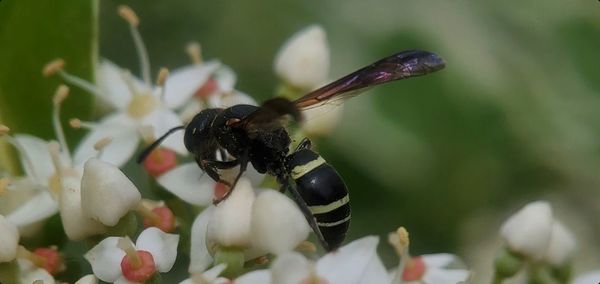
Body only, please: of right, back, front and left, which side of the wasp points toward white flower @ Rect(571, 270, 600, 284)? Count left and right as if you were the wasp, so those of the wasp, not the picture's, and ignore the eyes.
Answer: back

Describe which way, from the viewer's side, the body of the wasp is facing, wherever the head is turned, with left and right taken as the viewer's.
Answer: facing to the left of the viewer
